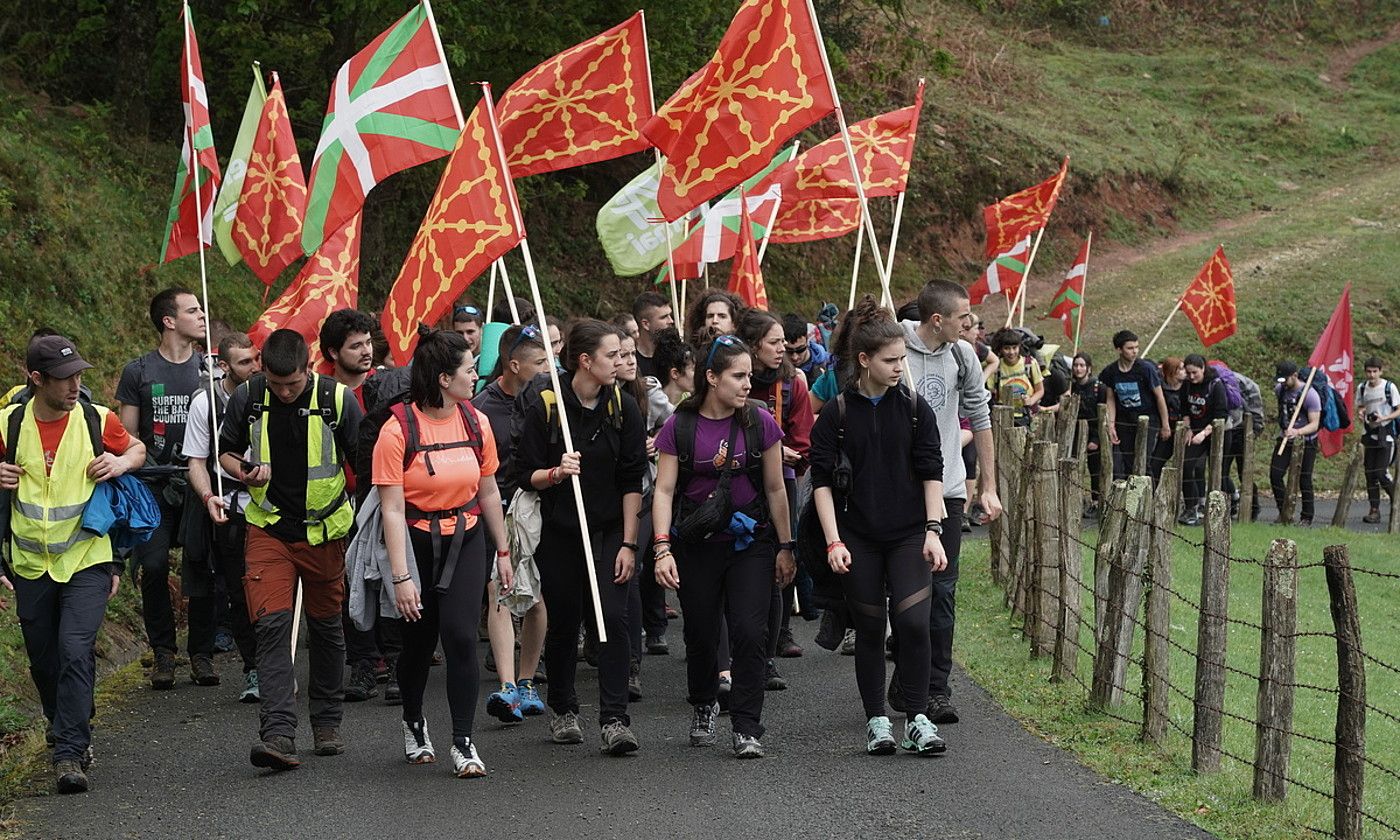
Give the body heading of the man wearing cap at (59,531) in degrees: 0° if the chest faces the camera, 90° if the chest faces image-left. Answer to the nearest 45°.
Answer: approximately 0°

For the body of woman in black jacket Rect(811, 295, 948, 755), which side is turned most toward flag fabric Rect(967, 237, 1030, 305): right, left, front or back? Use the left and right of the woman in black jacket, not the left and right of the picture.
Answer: back

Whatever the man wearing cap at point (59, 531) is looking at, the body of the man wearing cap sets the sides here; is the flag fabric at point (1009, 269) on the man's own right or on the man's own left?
on the man's own left

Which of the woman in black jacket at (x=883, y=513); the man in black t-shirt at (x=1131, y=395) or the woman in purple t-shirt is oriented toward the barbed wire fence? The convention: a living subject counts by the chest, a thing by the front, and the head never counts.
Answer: the man in black t-shirt

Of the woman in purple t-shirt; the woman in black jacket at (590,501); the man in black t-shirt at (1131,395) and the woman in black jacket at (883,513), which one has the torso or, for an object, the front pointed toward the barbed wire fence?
the man in black t-shirt

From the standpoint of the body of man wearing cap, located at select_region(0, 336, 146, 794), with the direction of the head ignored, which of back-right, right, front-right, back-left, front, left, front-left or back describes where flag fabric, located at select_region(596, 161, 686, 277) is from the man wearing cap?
back-left

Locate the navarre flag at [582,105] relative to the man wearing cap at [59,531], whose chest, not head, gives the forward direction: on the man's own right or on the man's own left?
on the man's own left

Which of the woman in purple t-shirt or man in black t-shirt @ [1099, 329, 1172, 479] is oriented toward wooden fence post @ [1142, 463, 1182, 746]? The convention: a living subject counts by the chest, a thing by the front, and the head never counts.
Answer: the man in black t-shirt

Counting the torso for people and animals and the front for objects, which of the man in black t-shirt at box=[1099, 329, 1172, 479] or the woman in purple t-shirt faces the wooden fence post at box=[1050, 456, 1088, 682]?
the man in black t-shirt
